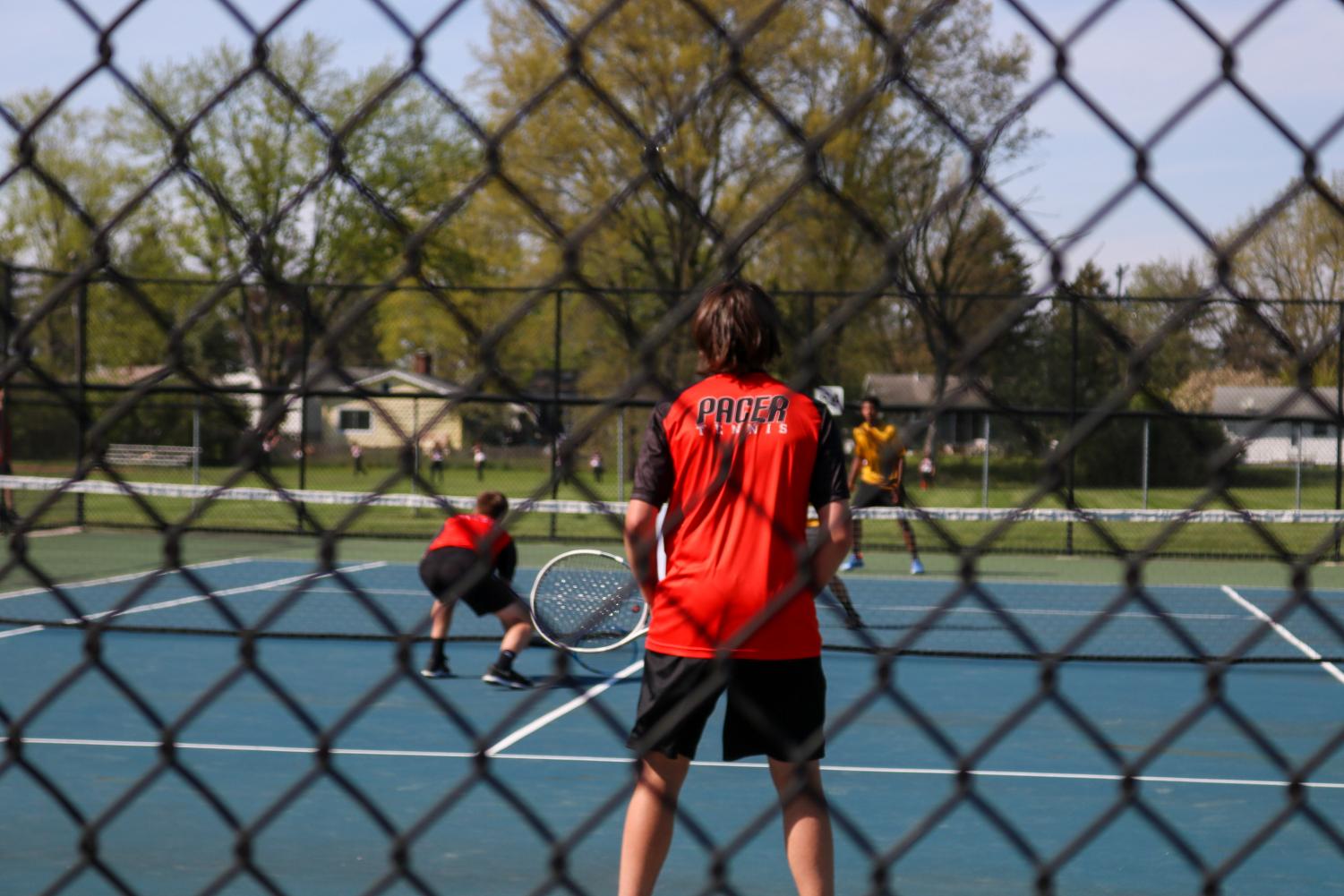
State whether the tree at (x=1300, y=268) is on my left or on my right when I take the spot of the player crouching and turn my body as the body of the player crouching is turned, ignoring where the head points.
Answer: on my right

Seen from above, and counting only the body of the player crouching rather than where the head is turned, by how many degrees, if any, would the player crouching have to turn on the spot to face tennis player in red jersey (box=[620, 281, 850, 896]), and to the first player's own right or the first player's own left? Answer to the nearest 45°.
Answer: approximately 135° to the first player's own right

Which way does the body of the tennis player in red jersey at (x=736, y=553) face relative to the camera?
away from the camera

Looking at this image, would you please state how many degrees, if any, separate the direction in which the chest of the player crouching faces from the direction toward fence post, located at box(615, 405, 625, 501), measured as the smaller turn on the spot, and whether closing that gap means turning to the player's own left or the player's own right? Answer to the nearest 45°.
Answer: approximately 45° to the player's own left

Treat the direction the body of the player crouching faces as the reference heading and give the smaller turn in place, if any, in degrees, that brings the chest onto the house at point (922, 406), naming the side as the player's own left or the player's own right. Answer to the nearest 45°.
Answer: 0° — they already face it

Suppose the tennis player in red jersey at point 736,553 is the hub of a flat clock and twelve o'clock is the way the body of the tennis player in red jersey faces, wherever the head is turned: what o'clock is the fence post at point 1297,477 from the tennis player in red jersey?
The fence post is roughly at 1 o'clock from the tennis player in red jersey.

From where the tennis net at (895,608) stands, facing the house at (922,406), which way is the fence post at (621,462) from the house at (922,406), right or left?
left

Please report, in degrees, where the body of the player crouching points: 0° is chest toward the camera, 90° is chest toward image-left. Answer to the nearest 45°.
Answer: approximately 225°
